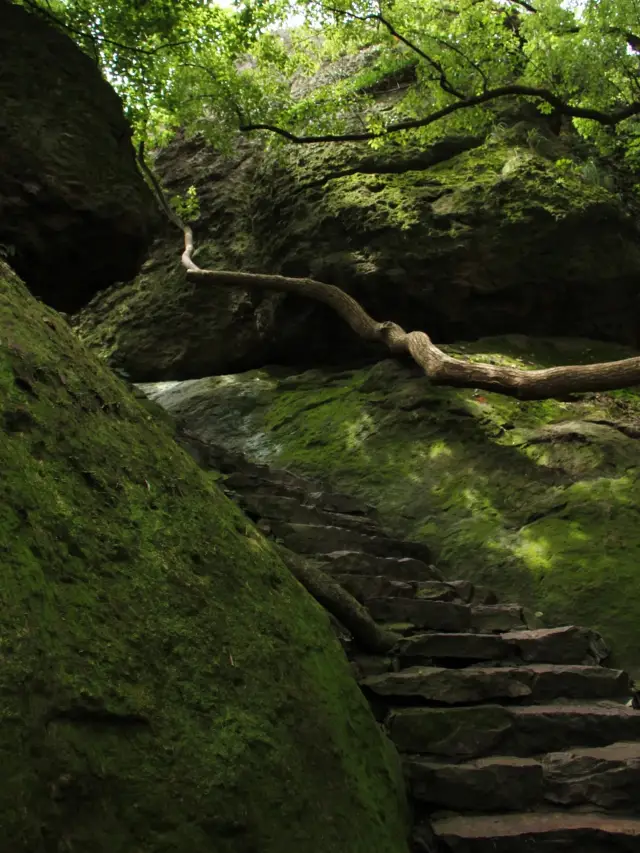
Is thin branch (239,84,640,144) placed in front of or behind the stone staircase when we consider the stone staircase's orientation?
behind

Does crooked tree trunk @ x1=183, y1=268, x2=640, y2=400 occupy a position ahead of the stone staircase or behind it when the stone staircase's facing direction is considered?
behind

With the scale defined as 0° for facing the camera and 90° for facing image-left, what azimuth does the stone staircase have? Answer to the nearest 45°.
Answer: approximately 0°

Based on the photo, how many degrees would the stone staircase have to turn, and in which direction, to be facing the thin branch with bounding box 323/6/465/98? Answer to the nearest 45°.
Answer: approximately 180°
